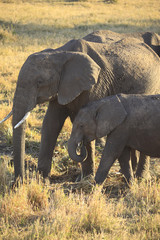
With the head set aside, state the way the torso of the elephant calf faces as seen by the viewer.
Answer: to the viewer's left

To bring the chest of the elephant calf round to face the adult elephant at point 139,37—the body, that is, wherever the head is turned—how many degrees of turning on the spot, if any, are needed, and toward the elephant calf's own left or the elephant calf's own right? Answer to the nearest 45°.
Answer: approximately 90° to the elephant calf's own right
